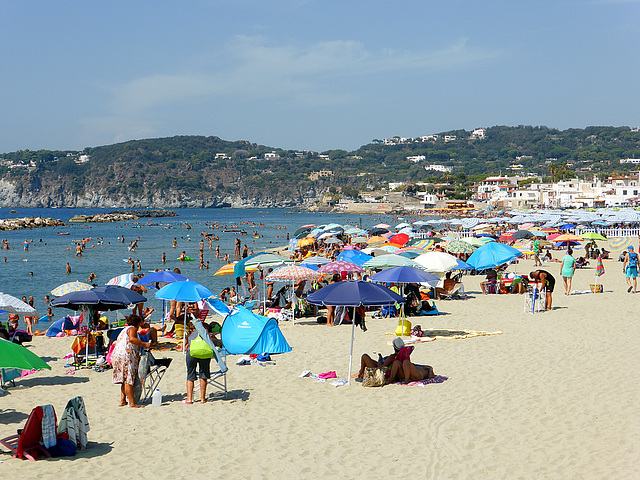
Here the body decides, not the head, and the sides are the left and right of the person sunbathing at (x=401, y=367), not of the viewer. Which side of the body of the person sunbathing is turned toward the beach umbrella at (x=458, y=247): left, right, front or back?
right

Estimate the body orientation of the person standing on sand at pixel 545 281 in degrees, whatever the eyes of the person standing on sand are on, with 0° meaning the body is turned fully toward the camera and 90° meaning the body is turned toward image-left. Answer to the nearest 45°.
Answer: approximately 90°

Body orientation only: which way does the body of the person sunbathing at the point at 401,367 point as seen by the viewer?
to the viewer's left

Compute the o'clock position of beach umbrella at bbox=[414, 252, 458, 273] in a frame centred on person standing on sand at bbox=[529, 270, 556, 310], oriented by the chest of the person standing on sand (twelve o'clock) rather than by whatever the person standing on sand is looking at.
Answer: The beach umbrella is roughly at 12 o'clock from the person standing on sand.

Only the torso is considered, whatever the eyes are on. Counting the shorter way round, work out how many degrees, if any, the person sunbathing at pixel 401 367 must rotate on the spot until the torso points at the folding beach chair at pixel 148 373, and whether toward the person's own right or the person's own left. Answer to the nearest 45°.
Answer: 0° — they already face it

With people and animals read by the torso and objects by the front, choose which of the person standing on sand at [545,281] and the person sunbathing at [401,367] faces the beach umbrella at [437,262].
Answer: the person standing on sand

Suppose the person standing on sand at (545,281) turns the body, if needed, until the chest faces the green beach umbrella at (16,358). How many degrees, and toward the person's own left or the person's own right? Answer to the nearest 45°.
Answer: approximately 45° to the person's own left

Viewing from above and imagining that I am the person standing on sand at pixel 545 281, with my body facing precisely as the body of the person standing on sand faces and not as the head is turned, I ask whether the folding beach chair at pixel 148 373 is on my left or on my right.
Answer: on my left

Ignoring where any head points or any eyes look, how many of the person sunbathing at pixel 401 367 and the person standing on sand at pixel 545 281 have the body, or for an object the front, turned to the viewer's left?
2

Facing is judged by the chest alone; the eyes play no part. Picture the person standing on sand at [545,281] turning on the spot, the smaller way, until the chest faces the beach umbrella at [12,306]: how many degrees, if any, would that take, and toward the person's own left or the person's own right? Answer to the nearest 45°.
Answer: approximately 45° to the person's own left

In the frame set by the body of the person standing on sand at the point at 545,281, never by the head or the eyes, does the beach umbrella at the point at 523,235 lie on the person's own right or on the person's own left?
on the person's own right

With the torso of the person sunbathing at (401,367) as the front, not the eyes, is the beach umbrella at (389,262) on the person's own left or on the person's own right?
on the person's own right
